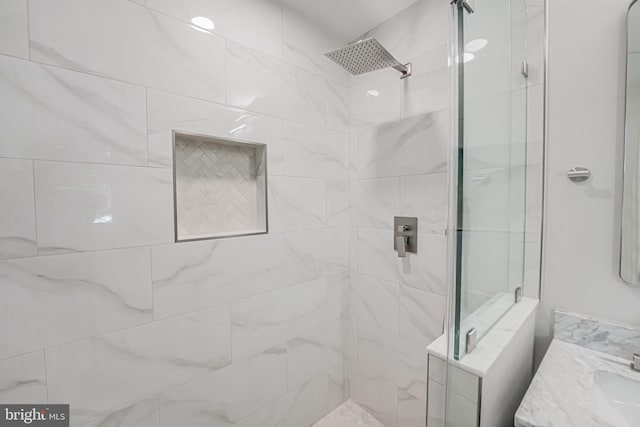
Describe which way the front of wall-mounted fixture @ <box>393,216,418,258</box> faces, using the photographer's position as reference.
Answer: facing the viewer and to the left of the viewer

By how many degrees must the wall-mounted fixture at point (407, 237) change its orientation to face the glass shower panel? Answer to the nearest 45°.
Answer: approximately 90° to its left

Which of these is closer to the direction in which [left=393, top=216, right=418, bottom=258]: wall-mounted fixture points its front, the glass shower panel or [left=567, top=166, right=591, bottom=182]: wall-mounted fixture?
the glass shower panel

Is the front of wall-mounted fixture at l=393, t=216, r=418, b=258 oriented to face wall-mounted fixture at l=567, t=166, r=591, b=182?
no
